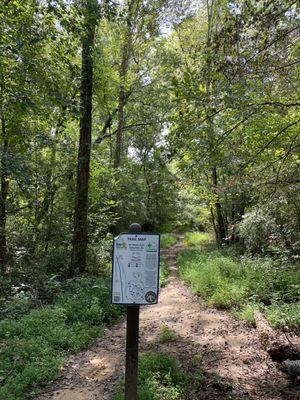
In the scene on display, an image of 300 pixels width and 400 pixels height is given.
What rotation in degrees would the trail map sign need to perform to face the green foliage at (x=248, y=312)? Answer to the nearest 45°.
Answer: approximately 135° to its left

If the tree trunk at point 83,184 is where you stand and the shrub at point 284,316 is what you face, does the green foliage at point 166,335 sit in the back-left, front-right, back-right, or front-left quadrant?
front-right

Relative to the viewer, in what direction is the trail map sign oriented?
toward the camera

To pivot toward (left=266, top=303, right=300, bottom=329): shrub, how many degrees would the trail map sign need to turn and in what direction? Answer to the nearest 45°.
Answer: approximately 135° to its left

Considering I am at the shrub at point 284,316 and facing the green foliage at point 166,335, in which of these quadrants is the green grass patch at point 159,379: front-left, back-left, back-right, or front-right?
front-left

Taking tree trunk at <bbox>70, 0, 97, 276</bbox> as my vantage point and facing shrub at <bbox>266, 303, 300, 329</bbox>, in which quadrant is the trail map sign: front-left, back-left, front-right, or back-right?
front-right

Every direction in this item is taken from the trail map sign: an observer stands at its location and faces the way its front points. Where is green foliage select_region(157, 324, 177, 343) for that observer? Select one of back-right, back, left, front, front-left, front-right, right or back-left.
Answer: back

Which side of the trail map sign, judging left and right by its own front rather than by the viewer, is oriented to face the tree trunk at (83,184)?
back

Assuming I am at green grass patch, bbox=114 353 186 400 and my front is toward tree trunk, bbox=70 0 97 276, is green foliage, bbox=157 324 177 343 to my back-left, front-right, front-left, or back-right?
front-right
